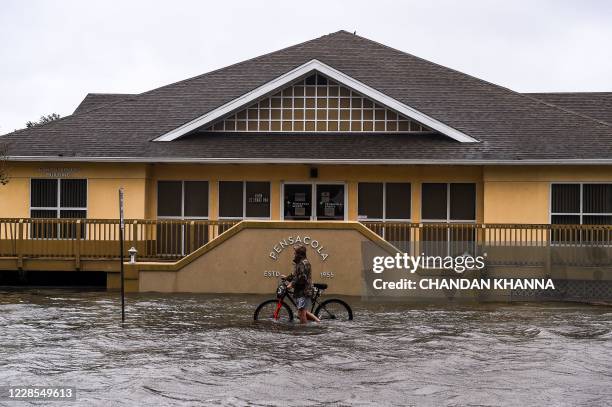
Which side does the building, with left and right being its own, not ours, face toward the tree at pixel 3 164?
right

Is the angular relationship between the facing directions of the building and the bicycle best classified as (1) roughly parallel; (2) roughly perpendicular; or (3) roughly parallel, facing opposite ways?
roughly perpendicular

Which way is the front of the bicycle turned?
to the viewer's left

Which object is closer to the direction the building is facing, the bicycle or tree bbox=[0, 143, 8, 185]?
the bicycle

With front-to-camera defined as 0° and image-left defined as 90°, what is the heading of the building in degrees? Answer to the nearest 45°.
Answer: approximately 0°

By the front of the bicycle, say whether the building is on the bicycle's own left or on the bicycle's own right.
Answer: on the bicycle's own right

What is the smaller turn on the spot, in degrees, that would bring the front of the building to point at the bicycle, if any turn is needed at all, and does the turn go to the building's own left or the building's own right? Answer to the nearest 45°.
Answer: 0° — it already faces it
